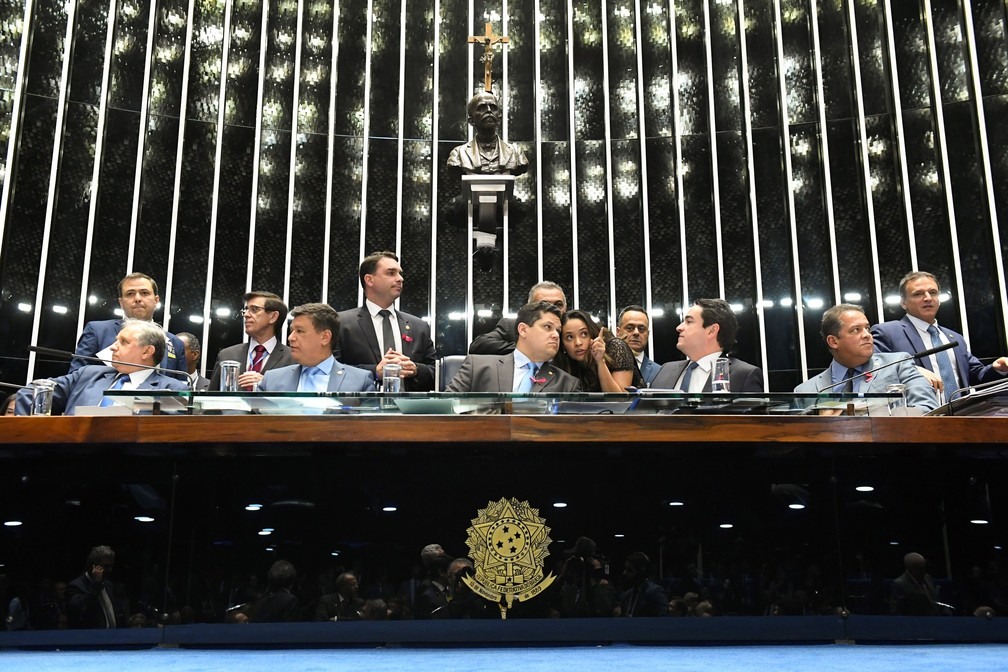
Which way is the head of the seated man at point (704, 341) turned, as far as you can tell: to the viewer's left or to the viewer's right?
to the viewer's left

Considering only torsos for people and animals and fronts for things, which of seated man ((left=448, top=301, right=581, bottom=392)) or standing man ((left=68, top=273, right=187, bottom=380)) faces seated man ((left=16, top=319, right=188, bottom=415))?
the standing man

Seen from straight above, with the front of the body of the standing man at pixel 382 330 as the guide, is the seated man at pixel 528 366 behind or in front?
in front

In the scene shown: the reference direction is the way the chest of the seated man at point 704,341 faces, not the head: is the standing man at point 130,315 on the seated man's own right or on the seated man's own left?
on the seated man's own right

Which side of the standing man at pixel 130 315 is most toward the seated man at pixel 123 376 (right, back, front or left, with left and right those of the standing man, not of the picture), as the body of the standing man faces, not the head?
front

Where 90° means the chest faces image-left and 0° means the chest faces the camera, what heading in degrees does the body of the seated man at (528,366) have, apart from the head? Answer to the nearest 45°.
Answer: approximately 315°

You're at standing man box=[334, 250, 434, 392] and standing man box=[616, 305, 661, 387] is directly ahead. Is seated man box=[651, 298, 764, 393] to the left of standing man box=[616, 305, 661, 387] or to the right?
right

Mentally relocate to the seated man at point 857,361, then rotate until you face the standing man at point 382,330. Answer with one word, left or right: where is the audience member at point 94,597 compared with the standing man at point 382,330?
left

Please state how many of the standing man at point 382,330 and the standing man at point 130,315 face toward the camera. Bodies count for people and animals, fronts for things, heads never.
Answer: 2

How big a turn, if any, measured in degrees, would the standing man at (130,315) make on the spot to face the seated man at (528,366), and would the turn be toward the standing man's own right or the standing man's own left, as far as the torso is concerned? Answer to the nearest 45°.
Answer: approximately 45° to the standing man's own left
